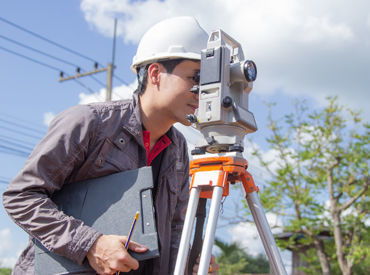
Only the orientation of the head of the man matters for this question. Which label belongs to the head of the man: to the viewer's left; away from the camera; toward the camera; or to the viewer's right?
to the viewer's right

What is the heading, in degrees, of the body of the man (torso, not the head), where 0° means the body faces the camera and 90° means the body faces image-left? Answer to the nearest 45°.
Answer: approximately 315°

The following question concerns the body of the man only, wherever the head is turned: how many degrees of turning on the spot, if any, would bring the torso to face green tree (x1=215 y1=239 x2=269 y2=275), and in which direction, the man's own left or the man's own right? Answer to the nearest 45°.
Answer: approximately 135° to the man's own left
